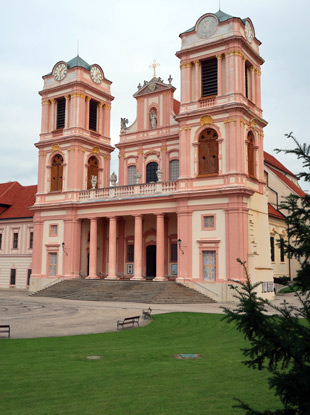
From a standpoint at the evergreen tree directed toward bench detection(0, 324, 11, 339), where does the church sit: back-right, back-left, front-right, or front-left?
front-right

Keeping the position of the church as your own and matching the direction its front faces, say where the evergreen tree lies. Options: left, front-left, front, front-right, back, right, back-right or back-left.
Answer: front-left

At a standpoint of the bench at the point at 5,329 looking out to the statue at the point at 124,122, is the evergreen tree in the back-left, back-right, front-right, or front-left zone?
back-right

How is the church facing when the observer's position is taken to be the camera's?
facing the viewer and to the left of the viewer

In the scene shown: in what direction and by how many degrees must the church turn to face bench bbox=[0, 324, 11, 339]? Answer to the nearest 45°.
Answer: approximately 45° to its left
